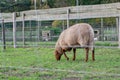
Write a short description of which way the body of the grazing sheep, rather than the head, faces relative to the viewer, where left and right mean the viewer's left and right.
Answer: facing to the left of the viewer
